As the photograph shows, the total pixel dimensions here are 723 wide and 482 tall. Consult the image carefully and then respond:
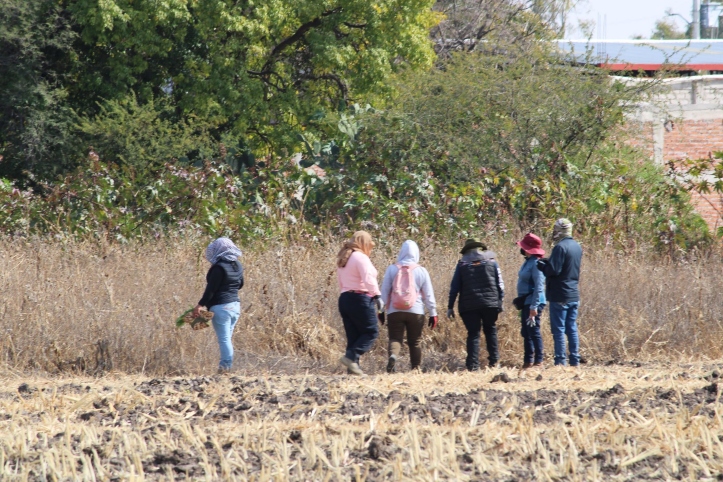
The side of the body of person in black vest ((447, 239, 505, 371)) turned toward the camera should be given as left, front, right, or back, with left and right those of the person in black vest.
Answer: back

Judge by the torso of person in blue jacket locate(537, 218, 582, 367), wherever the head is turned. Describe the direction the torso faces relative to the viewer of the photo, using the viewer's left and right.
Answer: facing away from the viewer and to the left of the viewer

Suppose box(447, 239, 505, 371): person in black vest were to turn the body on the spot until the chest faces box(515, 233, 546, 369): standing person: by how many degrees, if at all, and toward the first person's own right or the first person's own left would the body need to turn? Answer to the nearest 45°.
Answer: approximately 90° to the first person's own right

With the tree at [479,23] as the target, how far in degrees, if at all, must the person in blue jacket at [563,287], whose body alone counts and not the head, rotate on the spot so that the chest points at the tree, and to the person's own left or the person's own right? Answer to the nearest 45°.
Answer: approximately 45° to the person's own right

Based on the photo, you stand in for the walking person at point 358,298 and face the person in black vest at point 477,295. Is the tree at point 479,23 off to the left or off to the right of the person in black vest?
left

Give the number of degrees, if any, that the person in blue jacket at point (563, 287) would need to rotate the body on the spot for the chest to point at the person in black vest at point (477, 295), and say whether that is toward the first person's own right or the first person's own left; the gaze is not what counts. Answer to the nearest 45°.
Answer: approximately 45° to the first person's own left

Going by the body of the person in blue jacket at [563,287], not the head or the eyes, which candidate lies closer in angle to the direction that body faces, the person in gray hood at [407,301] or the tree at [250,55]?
the tree

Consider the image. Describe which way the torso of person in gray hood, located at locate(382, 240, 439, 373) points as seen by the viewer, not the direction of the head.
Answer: away from the camera

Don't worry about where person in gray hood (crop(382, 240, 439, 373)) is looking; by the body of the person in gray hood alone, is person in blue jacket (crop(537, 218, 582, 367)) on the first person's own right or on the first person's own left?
on the first person's own right

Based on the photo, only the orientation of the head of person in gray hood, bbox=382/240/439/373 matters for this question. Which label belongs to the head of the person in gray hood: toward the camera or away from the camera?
away from the camera

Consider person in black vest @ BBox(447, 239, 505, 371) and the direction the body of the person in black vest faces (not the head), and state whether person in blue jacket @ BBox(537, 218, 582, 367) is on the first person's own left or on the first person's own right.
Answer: on the first person's own right

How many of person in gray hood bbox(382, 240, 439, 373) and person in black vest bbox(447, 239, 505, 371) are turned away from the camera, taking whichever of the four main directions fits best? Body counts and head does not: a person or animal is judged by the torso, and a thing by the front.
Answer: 2

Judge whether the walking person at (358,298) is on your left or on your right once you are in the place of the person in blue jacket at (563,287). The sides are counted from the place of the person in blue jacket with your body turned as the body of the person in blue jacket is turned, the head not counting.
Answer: on your left

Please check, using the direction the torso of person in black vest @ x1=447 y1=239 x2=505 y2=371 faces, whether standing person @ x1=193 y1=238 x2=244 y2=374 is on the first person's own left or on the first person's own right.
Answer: on the first person's own left

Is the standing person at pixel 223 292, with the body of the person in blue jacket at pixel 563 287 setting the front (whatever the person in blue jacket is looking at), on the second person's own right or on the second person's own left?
on the second person's own left
